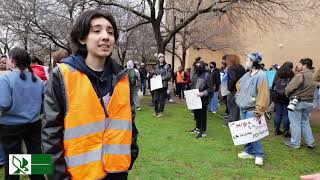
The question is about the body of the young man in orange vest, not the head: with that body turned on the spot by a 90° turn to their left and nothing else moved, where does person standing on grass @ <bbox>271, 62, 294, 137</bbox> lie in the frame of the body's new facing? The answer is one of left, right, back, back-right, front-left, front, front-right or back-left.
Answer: front

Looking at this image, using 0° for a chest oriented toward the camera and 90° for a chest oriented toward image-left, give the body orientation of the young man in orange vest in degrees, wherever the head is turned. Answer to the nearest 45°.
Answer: approximately 315°

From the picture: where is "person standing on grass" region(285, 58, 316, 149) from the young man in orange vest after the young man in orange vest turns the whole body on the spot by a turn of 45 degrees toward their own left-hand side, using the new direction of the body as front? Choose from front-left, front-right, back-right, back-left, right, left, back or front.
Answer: front-left

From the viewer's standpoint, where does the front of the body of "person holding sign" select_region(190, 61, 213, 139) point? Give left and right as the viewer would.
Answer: facing the viewer and to the left of the viewer

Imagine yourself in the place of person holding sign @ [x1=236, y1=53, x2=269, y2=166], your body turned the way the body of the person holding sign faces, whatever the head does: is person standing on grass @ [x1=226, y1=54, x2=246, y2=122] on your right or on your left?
on your right

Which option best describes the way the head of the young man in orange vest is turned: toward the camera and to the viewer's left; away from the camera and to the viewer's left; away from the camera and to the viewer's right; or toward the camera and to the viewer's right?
toward the camera and to the viewer's right

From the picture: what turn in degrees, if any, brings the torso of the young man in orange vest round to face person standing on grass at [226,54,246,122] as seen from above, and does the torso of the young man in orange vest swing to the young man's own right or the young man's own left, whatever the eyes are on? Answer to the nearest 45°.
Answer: approximately 90° to the young man's own left
